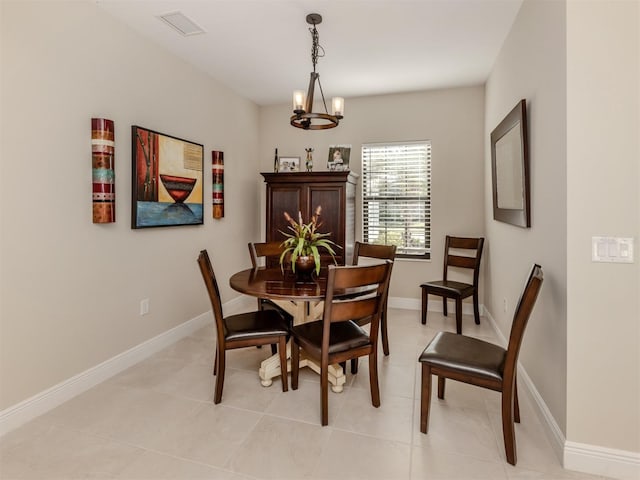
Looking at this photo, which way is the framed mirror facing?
to the viewer's left

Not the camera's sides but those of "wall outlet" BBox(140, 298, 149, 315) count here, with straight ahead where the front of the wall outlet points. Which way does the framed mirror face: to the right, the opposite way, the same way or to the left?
the opposite way

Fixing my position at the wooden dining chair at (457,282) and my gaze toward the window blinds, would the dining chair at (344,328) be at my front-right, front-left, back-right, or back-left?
back-left

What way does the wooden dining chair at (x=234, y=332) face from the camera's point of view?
to the viewer's right

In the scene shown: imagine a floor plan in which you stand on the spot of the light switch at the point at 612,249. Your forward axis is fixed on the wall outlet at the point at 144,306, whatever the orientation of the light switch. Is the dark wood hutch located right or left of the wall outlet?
right

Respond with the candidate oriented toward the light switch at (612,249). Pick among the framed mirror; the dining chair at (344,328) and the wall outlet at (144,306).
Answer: the wall outlet
